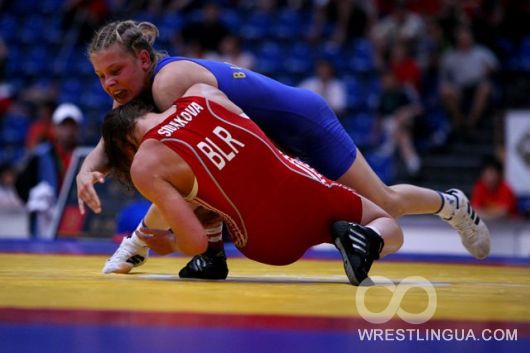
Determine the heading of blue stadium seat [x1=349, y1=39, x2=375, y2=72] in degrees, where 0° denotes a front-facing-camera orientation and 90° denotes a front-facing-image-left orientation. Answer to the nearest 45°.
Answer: approximately 0°

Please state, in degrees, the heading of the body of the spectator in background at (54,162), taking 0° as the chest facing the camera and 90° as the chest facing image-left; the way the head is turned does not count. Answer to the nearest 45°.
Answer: approximately 315°

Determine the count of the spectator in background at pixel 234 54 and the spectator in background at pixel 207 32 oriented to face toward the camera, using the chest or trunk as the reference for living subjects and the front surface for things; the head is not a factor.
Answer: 2

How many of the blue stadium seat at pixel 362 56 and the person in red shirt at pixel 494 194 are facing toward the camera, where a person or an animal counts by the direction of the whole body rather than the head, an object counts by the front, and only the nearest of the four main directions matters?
2

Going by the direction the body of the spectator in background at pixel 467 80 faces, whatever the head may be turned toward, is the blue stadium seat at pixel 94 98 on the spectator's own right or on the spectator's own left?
on the spectator's own right

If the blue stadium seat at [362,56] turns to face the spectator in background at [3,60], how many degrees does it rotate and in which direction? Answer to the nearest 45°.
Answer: approximately 90° to its right

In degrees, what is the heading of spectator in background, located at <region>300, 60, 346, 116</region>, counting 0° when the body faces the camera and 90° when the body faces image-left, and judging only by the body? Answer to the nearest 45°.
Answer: approximately 0°
